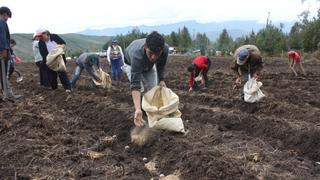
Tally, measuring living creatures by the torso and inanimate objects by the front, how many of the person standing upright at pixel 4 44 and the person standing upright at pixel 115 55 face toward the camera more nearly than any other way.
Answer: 1

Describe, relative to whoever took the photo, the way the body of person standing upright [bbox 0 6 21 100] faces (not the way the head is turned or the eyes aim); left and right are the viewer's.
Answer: facing to the right of the viewer

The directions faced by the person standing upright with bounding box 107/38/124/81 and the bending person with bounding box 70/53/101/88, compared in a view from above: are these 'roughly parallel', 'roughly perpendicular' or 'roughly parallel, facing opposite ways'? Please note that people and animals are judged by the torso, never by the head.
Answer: roughly perpendicular

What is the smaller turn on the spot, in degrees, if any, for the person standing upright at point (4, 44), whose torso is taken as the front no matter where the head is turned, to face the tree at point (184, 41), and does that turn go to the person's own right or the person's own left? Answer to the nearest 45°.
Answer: approximately 45° to the person's own left

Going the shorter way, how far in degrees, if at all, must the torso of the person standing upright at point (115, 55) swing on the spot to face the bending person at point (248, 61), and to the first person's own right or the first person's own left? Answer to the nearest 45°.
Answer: approximately 45° to the first person's own left
